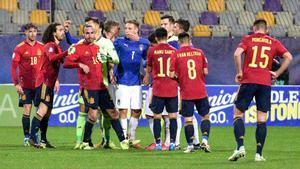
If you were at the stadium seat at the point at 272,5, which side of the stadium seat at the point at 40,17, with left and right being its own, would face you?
left

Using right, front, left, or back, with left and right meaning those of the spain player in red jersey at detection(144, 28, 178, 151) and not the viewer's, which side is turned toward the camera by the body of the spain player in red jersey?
back

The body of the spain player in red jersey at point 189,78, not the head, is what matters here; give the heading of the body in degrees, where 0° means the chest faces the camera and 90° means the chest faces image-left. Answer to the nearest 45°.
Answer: approximately 180°

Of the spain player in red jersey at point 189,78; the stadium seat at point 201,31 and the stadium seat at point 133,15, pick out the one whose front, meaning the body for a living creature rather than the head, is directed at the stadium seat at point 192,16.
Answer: the spain player in red jersey

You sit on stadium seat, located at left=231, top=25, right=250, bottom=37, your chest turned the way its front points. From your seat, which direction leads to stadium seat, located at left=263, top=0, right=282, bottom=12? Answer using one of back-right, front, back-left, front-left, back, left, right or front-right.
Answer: back-left

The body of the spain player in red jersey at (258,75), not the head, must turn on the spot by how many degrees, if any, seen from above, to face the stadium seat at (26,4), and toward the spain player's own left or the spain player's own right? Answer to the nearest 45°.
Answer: approximately 45° to the spain player's own left

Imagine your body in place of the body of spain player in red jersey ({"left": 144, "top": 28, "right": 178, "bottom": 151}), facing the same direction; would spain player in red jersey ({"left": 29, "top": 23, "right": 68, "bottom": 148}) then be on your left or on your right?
on your left

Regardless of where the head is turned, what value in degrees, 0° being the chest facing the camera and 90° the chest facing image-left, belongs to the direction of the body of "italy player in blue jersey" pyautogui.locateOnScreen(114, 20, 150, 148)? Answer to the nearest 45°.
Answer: approximately 0°

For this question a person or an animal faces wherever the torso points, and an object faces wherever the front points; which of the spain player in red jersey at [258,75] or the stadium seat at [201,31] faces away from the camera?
the spain player in red jersey

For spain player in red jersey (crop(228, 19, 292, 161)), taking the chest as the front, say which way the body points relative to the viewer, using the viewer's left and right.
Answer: facing away from the viewer

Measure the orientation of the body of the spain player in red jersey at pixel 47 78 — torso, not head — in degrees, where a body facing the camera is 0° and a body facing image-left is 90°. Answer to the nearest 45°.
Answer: approximately 270°
